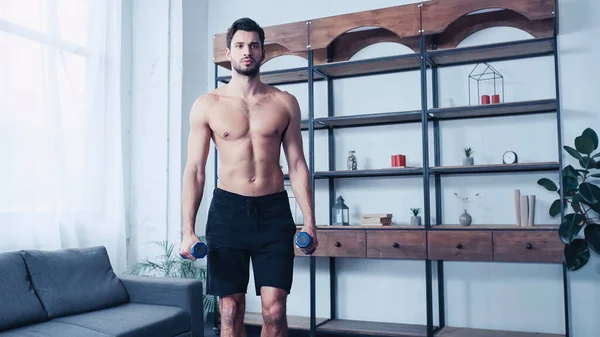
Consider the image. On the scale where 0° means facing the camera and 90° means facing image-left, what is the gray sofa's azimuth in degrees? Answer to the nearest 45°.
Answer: approximately 315°

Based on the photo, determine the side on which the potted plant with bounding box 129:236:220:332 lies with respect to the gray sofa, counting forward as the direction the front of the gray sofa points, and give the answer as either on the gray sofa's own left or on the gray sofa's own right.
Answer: on the gray sofa's own left

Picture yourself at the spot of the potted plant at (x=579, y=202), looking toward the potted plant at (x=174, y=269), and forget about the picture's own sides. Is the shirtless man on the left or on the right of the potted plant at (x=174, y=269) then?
left

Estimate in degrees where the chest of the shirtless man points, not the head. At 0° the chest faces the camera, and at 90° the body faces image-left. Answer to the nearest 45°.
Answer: approximately 0°

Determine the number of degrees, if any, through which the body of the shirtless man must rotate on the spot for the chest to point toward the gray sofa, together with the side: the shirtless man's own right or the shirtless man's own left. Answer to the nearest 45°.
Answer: approximately 135° to the shirtless man's own right
